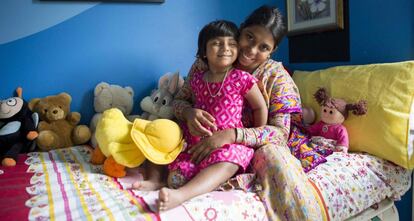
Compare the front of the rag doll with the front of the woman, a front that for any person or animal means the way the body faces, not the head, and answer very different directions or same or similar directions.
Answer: same or similar directions

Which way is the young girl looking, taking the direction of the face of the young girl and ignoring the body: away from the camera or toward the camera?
toward the camera

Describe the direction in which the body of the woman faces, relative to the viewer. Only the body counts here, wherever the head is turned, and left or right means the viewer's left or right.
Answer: facing the viewer and to the left of the viewer

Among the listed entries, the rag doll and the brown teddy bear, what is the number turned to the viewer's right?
0

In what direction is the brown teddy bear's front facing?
toward the camera

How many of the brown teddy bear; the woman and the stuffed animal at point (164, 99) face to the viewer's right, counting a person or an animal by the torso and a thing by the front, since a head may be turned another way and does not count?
0

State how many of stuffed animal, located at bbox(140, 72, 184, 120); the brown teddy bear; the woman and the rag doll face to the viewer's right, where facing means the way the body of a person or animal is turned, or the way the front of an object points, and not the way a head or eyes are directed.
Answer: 0

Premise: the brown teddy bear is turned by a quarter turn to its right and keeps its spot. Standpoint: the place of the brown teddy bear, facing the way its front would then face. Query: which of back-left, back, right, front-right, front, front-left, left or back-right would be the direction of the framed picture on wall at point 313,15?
back

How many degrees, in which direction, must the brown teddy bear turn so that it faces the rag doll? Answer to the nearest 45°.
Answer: approximately 45° to its left

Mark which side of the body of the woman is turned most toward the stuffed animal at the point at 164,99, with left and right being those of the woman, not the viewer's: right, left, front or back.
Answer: right
